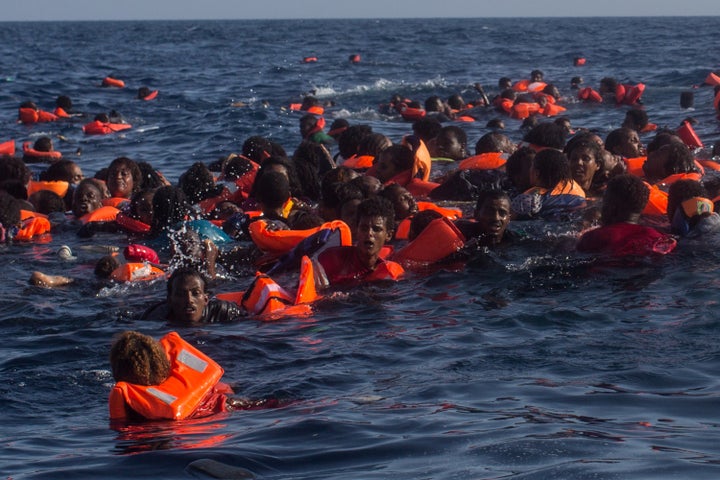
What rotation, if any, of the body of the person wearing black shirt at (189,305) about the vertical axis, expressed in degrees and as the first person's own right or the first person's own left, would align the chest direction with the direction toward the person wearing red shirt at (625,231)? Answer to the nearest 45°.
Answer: approximately 90° to the first person's own left

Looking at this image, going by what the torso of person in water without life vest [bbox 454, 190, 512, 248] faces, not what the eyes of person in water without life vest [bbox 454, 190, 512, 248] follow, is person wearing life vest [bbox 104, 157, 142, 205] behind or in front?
behind

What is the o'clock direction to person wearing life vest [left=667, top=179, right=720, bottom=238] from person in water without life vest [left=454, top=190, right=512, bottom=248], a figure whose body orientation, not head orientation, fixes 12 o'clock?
person wearing life vest [left=667, top=179, right=720, bottom=238] is roughly at 10 o'clock from person in water without life vest [left=454, top=190, right=512, bottom=248].

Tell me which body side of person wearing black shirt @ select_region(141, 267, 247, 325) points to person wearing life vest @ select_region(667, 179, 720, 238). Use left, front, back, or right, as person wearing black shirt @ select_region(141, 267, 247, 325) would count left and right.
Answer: left

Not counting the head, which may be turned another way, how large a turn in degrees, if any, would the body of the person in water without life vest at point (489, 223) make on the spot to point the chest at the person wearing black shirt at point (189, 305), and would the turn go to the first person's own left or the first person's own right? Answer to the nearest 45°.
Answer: approximately 90° to the first person's own right

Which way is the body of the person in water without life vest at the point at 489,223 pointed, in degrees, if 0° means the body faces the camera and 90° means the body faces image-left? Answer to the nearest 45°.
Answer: approximately 315°

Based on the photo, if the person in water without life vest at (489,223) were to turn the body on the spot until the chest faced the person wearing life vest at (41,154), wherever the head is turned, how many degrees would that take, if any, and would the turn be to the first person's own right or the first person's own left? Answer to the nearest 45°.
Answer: approximately 180°

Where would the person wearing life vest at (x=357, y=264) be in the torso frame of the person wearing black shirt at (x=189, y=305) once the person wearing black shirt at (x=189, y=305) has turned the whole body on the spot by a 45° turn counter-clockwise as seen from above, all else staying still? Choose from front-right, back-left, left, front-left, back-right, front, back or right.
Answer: left

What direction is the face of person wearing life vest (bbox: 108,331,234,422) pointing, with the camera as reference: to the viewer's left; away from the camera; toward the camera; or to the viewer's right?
away from the camera

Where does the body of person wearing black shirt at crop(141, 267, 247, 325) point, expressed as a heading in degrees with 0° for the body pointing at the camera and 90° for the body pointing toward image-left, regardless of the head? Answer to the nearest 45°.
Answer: approximately 0°

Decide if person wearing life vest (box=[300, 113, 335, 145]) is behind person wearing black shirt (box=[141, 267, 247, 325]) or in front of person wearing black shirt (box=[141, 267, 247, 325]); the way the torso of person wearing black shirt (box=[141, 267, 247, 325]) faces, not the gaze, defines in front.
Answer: behind
